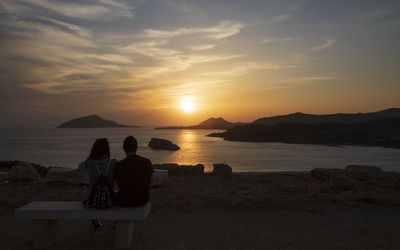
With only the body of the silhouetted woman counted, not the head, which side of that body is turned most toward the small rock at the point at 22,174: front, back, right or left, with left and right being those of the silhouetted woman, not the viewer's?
front

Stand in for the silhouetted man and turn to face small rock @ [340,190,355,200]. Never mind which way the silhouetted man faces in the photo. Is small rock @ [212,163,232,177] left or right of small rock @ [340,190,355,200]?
left

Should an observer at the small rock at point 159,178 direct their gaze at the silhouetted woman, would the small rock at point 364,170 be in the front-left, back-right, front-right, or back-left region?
back-left

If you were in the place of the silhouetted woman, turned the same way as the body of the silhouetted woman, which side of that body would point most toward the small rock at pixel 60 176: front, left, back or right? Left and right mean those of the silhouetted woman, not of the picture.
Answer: front

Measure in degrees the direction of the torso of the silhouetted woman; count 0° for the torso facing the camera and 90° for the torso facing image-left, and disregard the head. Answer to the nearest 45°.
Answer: approximately 180°

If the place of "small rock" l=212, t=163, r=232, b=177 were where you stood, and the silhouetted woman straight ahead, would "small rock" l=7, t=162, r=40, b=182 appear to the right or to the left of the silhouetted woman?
right

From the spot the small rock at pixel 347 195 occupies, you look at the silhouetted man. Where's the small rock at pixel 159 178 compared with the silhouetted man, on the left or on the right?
right

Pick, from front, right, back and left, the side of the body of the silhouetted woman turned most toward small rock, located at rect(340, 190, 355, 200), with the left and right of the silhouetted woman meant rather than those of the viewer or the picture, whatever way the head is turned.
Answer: right

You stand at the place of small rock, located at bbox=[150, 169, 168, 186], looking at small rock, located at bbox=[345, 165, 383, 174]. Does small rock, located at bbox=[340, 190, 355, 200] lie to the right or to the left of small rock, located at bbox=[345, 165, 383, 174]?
right

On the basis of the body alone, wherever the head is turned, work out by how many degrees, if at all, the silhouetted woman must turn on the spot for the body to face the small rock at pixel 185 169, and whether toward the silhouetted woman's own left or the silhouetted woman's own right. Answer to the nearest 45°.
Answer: approximately 45° to the silhouetted woman's own right

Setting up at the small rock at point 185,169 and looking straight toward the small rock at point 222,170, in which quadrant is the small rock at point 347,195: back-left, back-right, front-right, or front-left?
front-right

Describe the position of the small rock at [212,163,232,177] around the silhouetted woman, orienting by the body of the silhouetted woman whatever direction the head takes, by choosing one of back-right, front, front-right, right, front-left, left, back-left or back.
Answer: front-right
